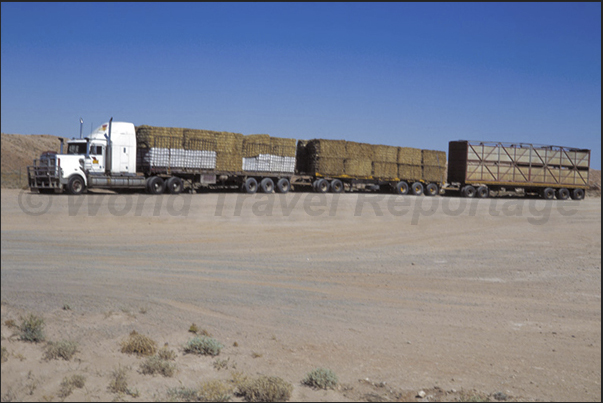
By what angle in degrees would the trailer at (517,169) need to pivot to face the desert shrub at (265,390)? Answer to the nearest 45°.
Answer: approximately 45° to its left

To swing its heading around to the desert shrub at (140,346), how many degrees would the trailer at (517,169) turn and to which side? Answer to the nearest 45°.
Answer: approximately 45° to its left

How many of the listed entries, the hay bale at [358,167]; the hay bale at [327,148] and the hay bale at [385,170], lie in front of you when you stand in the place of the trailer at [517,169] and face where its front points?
3

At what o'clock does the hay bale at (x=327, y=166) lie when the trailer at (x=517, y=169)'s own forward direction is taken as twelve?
The hay bale is roughly at 12 o'clock from the trailer.

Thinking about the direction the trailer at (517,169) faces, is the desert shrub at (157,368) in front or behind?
in front

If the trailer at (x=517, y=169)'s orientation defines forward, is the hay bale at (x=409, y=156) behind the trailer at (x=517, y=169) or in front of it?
in front

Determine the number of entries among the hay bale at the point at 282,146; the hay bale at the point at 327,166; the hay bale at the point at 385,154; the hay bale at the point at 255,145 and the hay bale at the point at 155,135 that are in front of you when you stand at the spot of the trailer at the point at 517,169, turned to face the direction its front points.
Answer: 5

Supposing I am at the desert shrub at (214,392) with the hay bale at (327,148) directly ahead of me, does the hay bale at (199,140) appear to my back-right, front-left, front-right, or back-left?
front-left

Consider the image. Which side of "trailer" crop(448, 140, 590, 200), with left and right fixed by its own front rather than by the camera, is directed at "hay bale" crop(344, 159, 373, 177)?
front

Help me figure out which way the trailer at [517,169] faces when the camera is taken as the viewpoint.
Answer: facing the viewer and to the left of the viewer

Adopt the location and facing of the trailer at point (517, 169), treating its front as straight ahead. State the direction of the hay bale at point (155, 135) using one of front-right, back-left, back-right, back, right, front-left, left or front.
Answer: front

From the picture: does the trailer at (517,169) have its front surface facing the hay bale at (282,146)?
yes

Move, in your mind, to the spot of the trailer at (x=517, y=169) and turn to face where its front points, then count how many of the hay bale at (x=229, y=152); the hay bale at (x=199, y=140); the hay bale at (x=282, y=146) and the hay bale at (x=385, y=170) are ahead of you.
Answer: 4

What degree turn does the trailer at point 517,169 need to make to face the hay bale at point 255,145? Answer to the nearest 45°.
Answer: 0° — it already faces it

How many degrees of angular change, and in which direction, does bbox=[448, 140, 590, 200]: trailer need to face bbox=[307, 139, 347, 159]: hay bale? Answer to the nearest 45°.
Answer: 0° — it already faces it

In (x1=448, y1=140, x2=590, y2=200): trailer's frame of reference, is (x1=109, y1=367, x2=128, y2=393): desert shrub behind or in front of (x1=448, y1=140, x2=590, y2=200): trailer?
in front

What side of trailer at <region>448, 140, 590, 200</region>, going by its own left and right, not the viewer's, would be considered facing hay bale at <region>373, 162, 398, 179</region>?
front

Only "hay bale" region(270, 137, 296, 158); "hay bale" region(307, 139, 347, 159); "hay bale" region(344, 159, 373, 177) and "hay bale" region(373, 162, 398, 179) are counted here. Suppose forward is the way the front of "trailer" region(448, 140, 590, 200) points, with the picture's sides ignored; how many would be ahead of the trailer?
4

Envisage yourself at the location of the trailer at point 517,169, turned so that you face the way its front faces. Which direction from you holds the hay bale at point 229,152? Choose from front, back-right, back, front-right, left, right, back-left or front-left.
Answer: front

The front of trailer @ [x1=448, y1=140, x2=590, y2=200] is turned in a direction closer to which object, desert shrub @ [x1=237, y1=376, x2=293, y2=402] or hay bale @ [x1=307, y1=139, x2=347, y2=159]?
the hay bale
